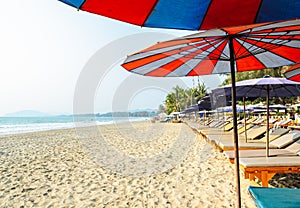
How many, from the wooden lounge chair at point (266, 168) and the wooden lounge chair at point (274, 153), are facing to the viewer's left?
2

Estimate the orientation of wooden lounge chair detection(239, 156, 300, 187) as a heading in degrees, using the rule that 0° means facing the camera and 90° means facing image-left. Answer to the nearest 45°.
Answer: approximately 90°

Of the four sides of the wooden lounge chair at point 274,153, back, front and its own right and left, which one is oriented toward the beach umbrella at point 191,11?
left

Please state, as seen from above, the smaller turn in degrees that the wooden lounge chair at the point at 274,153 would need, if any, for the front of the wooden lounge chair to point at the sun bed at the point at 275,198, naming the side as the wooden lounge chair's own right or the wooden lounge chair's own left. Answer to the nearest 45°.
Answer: approximately 90° to the wooden lounge chair's own left

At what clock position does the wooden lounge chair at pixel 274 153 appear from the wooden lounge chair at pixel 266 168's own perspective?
the wooden lounge chair at pixel 274 153 is roughly at 3 o'clock from the wooden lounge chair at pixel 266 168.

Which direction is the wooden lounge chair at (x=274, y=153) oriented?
to the viewer's left

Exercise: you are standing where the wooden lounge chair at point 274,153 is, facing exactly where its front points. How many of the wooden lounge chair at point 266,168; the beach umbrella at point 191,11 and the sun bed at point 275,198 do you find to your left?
3

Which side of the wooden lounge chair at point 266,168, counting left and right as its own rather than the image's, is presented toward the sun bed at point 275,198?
left
